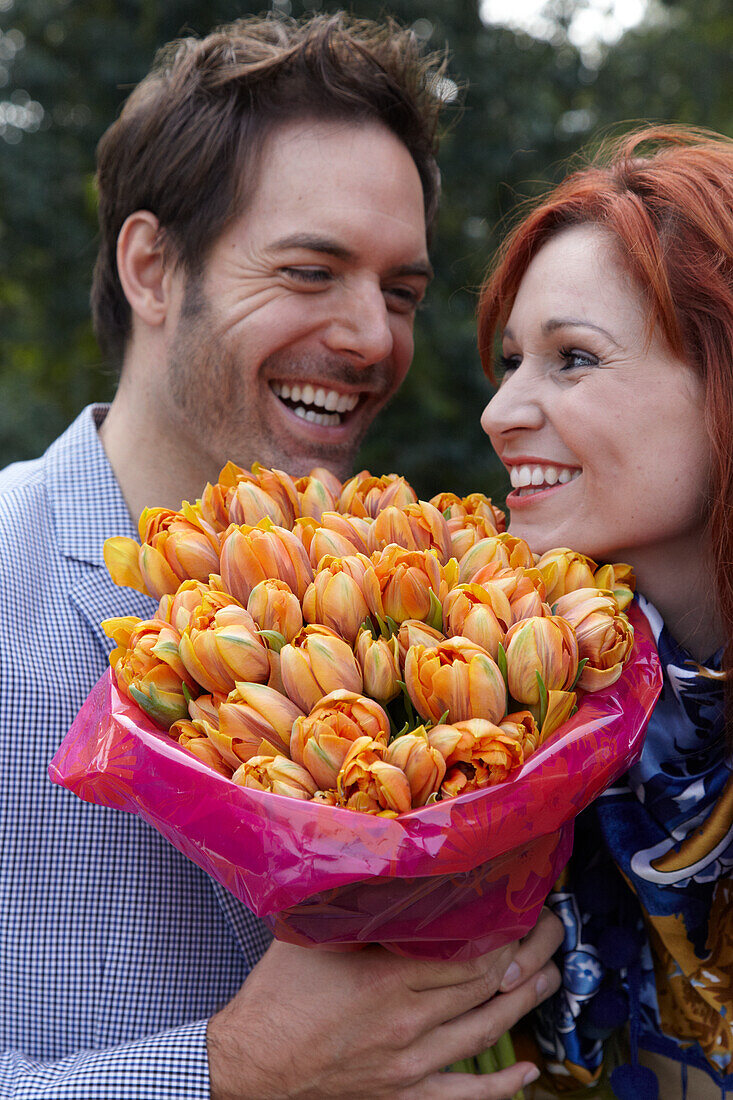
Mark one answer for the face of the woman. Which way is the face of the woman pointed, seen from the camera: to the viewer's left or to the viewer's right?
to the viewer's left

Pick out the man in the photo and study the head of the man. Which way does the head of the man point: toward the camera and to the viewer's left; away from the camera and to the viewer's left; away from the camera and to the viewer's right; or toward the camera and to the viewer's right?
toward the camera and to the viewer's right

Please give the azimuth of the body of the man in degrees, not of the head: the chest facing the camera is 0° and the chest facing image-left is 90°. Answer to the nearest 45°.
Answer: approximately 315°
